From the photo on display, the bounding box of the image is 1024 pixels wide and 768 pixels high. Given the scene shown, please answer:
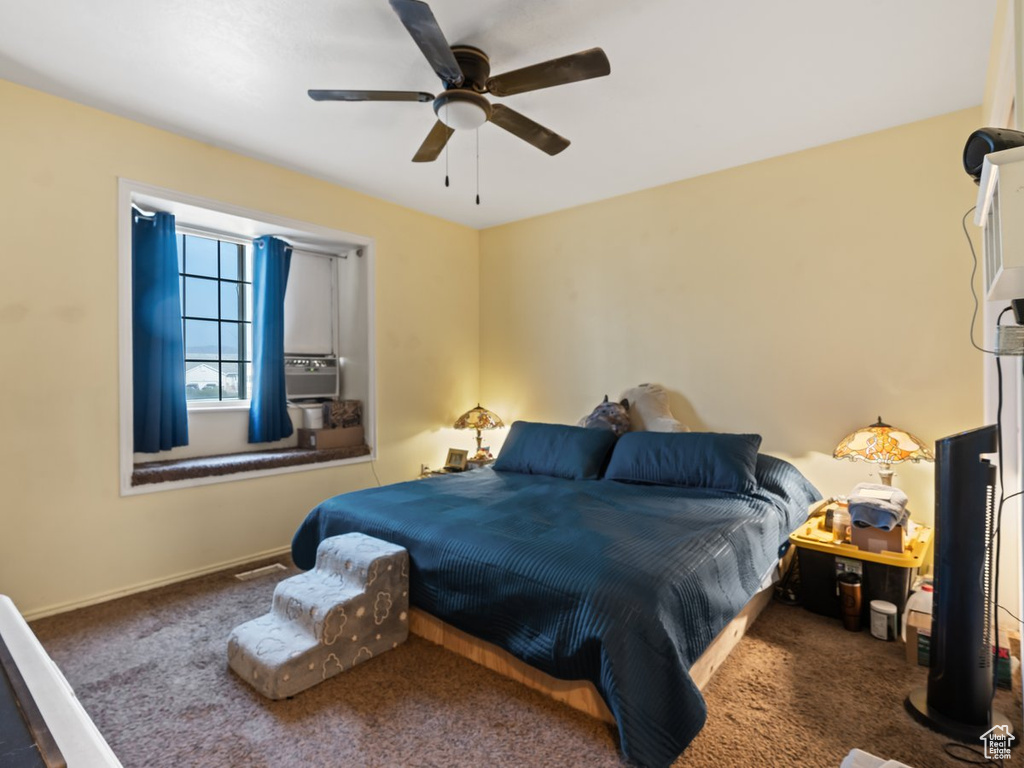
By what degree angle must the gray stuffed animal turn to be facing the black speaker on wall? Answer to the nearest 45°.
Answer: approximately 45° to its left

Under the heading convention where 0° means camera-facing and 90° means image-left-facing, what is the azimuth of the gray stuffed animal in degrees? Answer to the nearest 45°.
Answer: approximately 45°

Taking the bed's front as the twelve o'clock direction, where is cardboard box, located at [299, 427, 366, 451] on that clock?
The cardboard box is roughly at 3 o'clock from the bed.

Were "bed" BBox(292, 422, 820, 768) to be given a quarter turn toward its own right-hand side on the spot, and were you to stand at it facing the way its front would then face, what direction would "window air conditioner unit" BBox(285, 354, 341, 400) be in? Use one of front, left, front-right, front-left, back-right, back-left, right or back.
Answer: front

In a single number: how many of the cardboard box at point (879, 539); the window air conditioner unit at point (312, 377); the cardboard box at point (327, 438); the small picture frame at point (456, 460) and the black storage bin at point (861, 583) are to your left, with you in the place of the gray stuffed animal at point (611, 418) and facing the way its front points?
2

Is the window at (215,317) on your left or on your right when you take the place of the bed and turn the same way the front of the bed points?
on your right

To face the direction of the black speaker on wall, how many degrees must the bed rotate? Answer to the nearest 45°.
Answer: approximately 90° to its left

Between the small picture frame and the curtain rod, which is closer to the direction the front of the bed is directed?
the curtain rod

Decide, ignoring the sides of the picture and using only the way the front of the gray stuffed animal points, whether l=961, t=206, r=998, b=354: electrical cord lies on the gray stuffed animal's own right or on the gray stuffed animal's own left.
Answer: on the gray stuffed animal's own left

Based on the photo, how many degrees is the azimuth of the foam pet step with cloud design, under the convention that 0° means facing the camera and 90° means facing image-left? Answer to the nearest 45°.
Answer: approximately 45°
